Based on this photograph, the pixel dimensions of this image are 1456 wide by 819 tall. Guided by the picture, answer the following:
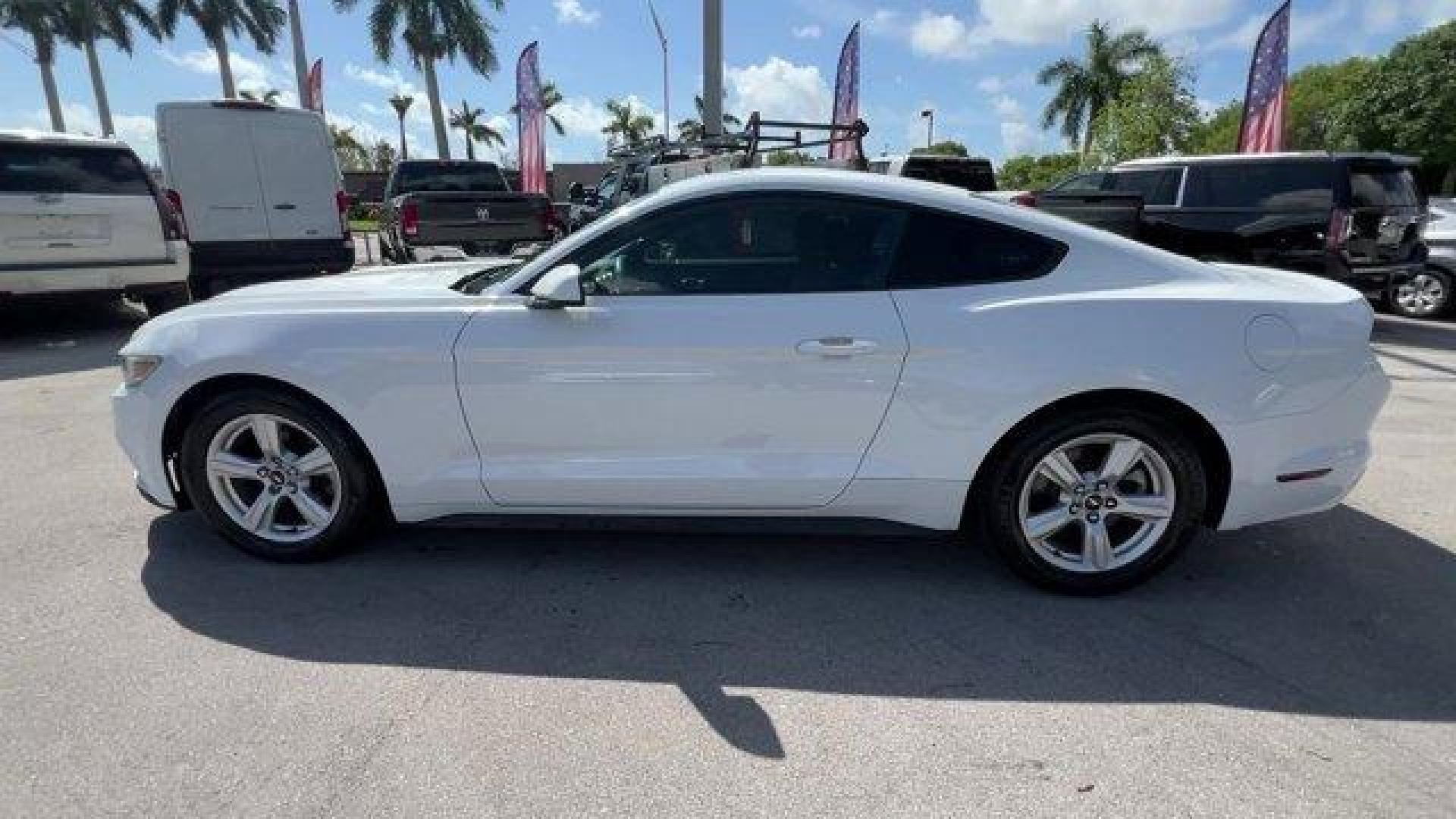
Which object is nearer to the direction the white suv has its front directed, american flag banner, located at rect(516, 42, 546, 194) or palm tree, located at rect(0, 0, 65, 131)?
the palm tree

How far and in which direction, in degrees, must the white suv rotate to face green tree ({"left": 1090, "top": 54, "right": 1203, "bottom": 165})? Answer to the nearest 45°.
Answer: approximately 90° to its right

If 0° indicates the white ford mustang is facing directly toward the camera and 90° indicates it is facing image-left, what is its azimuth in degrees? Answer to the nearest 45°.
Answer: approximately 90°

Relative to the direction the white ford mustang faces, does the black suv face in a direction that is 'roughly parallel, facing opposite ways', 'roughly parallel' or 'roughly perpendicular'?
roughly perpendicular

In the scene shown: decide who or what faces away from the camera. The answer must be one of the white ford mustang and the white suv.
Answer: the white suv

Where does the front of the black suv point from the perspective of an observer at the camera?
facing away from the viewer and to the left of the viewer

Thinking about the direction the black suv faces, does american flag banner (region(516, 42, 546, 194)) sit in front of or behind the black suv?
in front

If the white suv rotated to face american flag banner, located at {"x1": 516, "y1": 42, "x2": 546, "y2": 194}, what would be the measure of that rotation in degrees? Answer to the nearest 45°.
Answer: approximately 45° to its right

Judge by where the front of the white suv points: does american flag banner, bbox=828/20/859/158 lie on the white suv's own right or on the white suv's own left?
on the white suv's own right

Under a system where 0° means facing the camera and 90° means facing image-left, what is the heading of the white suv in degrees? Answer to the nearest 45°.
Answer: approximately 180°

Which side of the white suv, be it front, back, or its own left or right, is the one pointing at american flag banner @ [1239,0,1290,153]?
right

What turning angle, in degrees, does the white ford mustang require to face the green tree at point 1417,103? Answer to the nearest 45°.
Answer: approximately 135° to its right

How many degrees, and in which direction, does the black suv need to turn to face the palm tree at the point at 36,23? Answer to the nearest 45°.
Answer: approximately 45° to its left

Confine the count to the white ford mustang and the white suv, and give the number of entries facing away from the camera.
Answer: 1

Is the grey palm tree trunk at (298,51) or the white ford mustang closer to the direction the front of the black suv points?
the grey palm tree trunk
